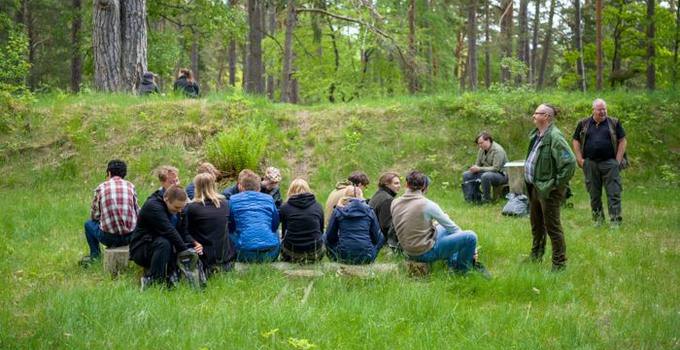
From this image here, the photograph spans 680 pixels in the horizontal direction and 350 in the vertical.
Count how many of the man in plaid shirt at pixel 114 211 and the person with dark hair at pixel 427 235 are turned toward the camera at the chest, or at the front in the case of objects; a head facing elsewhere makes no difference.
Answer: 0

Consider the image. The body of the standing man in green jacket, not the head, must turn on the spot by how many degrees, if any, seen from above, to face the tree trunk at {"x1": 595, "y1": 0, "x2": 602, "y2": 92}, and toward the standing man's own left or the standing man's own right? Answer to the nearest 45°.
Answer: approximately 135° to the standing man's own right

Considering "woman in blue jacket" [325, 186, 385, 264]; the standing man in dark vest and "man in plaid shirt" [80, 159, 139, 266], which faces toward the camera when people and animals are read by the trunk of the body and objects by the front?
the standing man in dark vest

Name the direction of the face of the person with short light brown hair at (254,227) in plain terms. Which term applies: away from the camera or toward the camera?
away from the camera

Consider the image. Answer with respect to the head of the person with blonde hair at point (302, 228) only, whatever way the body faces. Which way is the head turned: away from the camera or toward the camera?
away from the camera

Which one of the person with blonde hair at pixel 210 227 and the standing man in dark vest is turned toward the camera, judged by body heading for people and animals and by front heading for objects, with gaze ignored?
the standing man in dark vest

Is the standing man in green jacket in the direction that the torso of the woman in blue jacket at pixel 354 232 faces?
no

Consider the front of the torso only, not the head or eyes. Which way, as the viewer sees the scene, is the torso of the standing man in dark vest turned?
toward the camera

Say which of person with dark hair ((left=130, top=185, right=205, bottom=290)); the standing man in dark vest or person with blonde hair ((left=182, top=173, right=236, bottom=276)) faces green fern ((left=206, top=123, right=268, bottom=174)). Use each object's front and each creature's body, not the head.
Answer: the person with blonde hair

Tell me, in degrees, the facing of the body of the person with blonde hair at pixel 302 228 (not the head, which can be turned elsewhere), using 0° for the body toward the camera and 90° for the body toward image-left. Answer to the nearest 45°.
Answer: approximately 180°

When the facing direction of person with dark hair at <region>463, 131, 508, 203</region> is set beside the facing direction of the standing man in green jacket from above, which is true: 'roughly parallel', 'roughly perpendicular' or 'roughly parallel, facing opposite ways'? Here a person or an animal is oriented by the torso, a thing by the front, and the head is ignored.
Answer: roughly parallel

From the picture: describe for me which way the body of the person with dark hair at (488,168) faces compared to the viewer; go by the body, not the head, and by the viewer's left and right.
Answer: facing the viewer and to the left of the viewer

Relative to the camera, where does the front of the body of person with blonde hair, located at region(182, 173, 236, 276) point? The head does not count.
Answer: away from the camera

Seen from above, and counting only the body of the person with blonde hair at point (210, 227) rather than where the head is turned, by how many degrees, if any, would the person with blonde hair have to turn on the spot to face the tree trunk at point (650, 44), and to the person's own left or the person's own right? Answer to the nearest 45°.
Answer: approximately 45° to the person's own right
